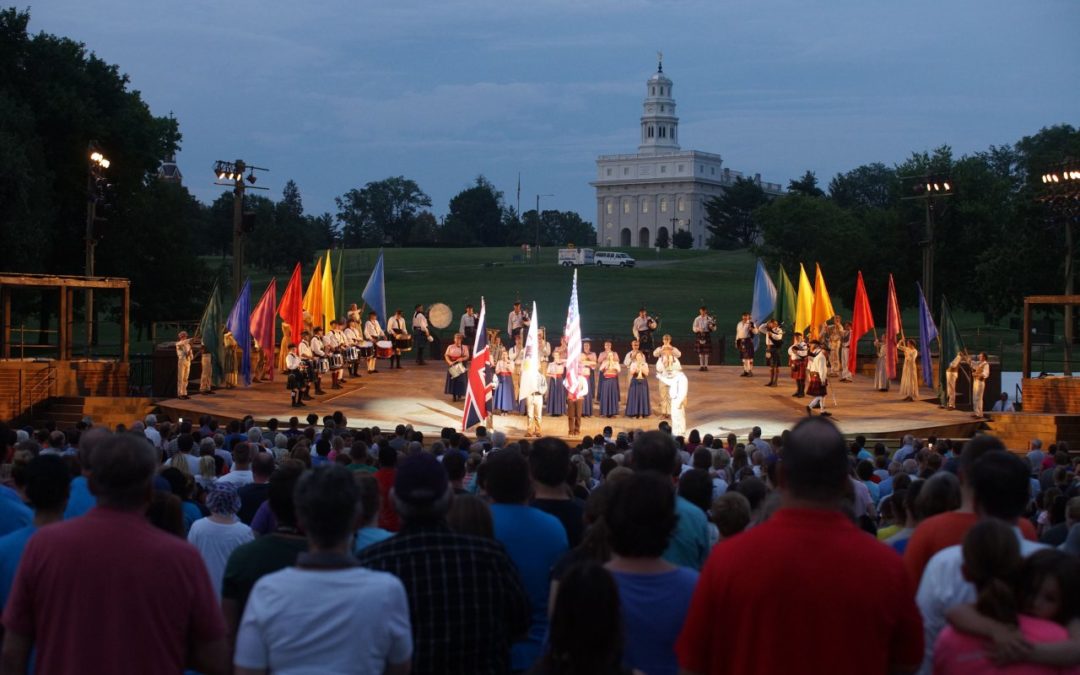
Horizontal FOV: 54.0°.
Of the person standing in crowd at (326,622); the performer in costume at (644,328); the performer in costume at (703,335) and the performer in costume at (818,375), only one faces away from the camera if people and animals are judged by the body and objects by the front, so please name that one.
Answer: the person standing in crowd

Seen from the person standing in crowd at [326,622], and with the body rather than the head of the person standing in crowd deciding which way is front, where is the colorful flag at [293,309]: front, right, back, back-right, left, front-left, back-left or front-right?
front

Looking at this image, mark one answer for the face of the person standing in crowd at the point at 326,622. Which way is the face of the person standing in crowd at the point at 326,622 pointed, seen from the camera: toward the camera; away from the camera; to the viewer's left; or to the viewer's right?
away from the camera

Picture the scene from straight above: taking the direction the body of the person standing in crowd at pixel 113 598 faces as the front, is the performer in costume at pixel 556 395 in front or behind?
in front

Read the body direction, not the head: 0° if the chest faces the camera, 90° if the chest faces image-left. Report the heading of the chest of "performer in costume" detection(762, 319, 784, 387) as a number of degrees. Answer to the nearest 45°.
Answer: approximately 45°

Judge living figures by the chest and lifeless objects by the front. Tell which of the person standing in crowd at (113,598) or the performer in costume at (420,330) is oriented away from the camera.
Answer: the person standing in crowd

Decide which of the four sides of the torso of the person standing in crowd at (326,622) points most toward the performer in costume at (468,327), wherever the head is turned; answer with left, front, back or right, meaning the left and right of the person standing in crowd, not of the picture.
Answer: front

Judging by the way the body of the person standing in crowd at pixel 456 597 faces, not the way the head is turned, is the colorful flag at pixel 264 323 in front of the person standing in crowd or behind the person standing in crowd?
in front

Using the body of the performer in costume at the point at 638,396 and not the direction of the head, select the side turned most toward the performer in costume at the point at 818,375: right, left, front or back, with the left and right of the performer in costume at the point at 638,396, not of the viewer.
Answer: left

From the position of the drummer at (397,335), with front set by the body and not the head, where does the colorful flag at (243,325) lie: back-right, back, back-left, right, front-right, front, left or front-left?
right

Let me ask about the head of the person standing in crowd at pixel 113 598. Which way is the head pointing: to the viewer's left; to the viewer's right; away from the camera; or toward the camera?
away from the camera

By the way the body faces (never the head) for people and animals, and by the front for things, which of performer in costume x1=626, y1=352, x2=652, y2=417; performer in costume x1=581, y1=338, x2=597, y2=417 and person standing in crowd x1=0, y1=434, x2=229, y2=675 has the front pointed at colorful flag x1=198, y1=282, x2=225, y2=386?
the person standing in crowd

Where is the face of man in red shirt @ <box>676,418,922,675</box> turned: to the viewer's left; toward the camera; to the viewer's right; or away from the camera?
away from the camera

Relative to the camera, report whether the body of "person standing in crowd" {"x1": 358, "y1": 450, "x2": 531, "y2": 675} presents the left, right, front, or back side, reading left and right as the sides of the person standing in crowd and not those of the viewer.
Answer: back

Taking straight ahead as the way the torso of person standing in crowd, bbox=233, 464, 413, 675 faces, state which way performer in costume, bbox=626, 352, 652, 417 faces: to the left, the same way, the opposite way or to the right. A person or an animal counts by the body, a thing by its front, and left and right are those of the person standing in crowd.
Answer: the opposite way

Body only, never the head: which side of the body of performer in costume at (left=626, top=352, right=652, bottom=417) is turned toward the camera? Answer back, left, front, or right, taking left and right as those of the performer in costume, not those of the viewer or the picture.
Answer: front

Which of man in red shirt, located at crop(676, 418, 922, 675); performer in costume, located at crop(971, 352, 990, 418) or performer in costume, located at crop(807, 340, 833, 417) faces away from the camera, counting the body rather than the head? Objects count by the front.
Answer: the man in red shirt

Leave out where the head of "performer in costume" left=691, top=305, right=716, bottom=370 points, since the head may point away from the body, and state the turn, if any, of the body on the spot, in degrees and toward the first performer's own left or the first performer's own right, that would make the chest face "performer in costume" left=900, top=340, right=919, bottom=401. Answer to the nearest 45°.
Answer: approximately 45° to the first performer's own left

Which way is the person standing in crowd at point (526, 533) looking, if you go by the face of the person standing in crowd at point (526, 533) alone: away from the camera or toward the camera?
away from the camera

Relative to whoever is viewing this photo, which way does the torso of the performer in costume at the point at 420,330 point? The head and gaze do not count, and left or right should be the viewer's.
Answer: facing the viewer and to the right of the viewer

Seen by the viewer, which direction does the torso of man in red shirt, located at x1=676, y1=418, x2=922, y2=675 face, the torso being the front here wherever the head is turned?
away from the camera

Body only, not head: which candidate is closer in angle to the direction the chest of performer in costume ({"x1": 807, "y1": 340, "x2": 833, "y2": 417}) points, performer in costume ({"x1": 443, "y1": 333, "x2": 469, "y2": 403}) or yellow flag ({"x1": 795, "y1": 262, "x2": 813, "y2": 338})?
the performer in costume
